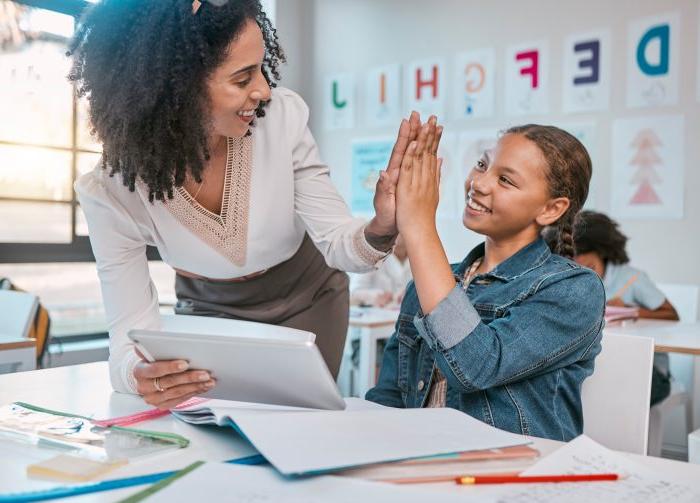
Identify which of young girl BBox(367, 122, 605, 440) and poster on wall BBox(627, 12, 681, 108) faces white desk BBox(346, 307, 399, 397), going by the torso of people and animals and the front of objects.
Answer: the poster on wall

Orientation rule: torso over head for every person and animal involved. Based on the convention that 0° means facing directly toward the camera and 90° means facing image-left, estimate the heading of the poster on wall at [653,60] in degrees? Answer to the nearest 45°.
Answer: approximately 45°

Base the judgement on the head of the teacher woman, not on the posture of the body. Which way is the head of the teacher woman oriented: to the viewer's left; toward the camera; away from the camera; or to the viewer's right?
to the viewer's right

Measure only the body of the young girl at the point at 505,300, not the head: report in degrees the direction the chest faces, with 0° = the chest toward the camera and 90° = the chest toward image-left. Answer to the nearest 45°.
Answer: approximately 45°

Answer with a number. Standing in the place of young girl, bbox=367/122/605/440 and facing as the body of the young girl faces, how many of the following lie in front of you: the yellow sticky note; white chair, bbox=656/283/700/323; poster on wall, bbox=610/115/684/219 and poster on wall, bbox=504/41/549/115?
1

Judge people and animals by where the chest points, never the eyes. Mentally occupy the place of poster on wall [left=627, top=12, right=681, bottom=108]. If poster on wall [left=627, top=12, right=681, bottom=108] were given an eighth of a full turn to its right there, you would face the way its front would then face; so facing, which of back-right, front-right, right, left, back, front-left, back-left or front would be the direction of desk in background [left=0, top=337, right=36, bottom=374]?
front-left
